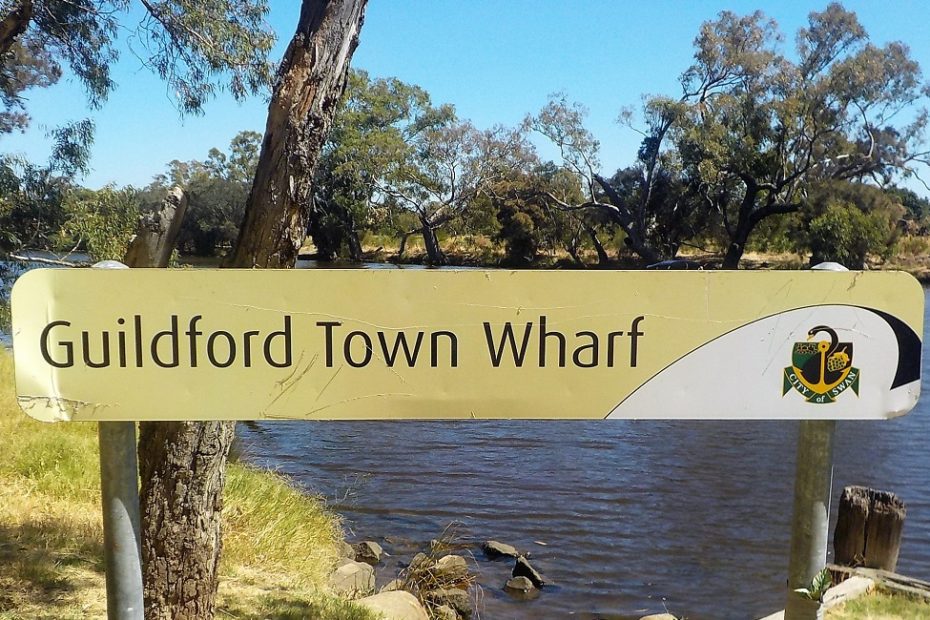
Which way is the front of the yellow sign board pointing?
toward the camera

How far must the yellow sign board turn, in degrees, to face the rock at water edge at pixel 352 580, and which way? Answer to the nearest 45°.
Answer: approximately 180°

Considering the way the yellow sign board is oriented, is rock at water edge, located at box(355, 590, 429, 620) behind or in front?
behind

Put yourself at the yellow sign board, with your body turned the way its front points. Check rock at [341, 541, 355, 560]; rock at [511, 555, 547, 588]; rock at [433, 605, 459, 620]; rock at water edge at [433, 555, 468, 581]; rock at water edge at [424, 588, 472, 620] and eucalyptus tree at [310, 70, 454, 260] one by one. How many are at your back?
6

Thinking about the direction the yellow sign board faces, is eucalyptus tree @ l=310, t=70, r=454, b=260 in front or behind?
behind

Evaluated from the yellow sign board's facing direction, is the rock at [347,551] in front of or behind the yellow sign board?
behind

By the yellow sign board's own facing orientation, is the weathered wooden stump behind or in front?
behind

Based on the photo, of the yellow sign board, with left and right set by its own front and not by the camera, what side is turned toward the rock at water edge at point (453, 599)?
back

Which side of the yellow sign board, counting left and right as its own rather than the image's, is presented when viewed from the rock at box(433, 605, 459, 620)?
back

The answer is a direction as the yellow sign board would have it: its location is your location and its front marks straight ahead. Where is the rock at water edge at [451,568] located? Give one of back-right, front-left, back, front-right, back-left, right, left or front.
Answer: back

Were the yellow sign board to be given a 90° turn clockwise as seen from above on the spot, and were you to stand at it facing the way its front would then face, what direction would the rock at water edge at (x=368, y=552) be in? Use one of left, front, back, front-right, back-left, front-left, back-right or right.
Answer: right

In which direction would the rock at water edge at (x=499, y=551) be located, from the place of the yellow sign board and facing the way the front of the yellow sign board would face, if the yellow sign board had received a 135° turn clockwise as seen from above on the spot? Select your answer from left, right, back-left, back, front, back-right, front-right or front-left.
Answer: front-right
